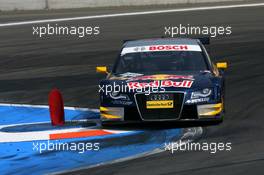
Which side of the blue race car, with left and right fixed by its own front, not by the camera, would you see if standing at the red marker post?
right

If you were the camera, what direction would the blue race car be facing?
facing the viewer
